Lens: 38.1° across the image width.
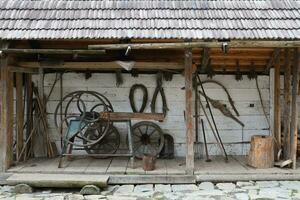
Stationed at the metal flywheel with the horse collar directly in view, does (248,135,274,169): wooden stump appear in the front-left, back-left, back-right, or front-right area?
front-right

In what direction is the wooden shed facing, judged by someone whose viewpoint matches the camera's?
facing the viewer

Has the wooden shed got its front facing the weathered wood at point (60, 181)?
no

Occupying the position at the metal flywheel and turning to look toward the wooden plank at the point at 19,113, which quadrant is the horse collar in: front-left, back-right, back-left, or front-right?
back-right
